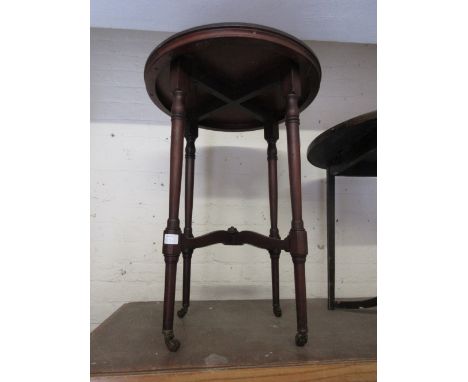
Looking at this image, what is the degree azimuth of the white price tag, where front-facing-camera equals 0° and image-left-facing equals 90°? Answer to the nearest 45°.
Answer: approximately 0°

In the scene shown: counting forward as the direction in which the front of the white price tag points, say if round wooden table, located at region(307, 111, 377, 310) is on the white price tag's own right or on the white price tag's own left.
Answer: on the white price tag's own left
